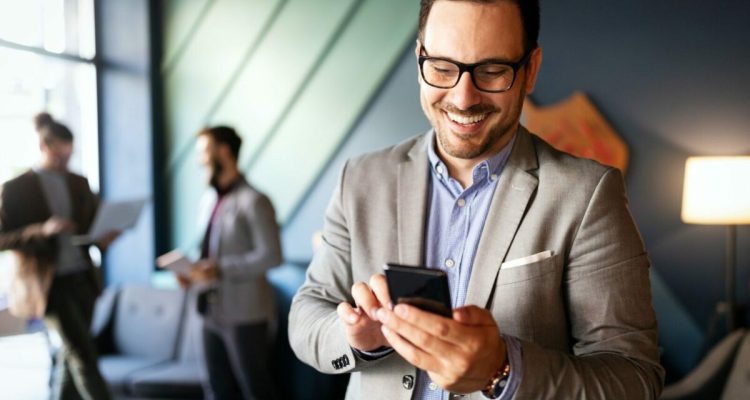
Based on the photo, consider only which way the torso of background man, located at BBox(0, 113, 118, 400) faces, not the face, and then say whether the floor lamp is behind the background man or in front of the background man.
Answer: in front

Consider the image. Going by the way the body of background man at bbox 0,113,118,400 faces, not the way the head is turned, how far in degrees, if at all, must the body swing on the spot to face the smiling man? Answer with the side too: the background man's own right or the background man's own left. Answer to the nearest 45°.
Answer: approximately 45° to the background man's own right

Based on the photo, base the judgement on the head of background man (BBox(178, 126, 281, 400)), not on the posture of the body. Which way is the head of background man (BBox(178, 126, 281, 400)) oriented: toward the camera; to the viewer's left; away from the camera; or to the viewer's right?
to the viewer's left

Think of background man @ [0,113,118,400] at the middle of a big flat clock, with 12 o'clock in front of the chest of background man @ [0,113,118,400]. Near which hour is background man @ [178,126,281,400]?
background man @ [178,126,281,400] is roughly at 11 o'clock from background man @ [0,113,118,400].

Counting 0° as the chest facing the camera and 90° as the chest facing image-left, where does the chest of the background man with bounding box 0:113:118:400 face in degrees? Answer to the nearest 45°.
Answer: approximately 315°
